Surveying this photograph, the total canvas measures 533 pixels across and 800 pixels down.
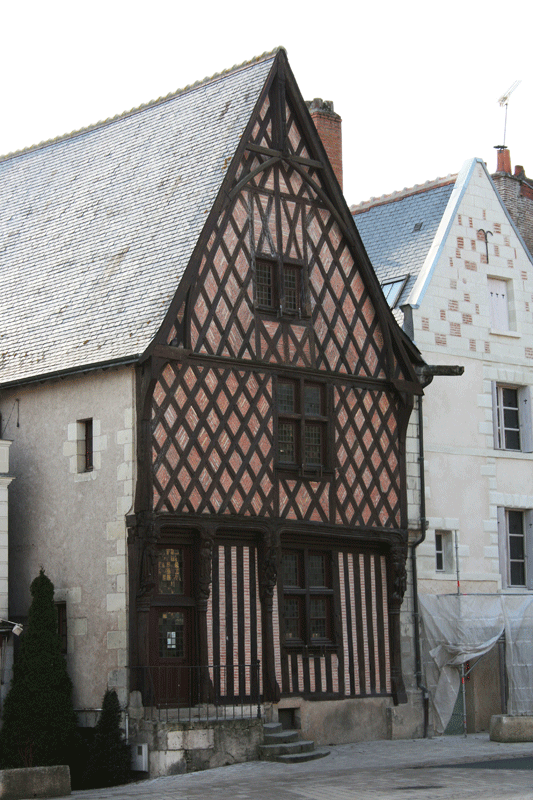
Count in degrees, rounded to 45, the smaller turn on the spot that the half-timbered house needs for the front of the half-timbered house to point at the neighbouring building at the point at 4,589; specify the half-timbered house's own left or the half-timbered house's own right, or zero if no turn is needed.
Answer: approximately 135° to the half-timbered house's own right

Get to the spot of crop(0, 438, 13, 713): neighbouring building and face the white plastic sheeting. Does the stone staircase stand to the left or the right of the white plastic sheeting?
right

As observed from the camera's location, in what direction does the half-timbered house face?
facing the viewer and to the right of the viewer

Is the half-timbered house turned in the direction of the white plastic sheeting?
no

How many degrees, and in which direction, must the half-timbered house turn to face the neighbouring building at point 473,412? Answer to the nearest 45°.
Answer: approximately 90° to its left
